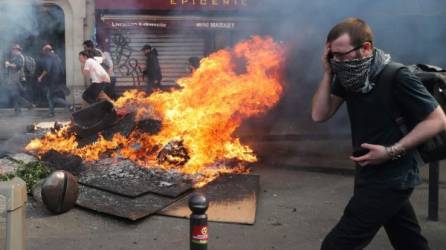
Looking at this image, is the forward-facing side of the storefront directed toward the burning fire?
yes

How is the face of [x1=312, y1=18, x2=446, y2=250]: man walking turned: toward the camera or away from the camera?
toward the camera

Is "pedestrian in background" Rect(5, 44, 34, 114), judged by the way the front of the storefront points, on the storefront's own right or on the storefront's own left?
on the storefront's own right

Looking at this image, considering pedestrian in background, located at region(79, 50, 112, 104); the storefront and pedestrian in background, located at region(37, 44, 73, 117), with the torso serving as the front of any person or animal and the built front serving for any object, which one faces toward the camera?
the storefront

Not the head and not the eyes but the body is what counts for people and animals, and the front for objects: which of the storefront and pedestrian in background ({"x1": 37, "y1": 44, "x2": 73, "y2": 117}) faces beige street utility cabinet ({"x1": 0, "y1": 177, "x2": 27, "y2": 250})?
the storefront

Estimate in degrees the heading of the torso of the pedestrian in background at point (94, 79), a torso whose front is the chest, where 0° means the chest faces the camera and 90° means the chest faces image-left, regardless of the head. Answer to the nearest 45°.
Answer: approximately 90°

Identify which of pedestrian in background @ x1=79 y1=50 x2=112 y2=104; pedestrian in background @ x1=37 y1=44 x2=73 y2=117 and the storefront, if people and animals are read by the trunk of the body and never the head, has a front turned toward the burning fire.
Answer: the storefront

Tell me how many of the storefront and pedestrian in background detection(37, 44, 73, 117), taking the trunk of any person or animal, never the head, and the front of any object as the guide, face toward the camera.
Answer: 1

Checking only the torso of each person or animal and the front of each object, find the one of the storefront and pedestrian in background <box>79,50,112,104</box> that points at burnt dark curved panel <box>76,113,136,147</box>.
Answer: the storefront

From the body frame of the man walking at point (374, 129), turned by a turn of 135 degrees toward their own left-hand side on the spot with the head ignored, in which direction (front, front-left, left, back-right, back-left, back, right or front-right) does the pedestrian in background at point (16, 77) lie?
back-left

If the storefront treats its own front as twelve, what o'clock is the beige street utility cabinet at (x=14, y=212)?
The beige street utility cabinet is roughly at 12 o'clock from the storefront.

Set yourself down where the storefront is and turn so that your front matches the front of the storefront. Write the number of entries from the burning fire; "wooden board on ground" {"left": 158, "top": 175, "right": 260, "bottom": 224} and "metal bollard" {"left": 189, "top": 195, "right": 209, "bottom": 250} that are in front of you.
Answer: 3

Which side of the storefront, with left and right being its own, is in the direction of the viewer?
front
